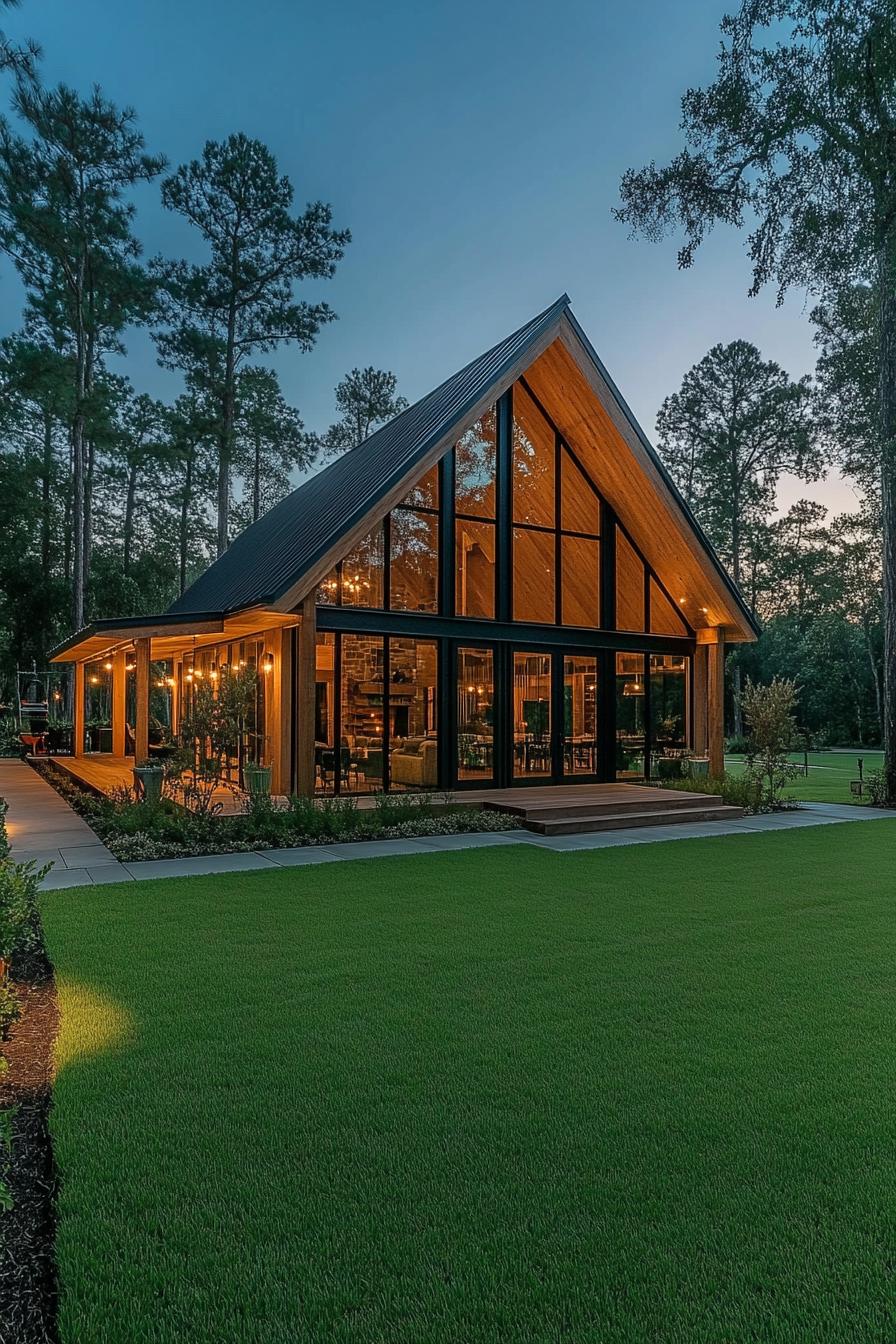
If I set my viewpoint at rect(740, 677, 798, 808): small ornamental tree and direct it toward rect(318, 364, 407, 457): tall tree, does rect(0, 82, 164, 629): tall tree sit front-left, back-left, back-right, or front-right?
front-left

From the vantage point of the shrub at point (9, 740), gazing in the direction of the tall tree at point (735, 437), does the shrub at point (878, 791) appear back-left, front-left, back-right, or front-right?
front-right

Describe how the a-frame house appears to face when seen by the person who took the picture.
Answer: facing the viewer and to the right of the viewer

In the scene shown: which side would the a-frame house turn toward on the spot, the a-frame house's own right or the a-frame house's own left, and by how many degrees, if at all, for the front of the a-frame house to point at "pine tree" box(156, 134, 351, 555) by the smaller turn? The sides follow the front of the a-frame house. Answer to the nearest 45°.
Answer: approximately 180°

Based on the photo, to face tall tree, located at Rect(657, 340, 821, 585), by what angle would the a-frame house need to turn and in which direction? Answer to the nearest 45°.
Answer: approximately 90° to its left

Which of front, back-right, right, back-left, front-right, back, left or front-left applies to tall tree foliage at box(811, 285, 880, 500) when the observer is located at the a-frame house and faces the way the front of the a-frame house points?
left

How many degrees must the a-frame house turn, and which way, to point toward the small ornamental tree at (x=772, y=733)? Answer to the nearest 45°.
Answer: approximately 45° to its left
